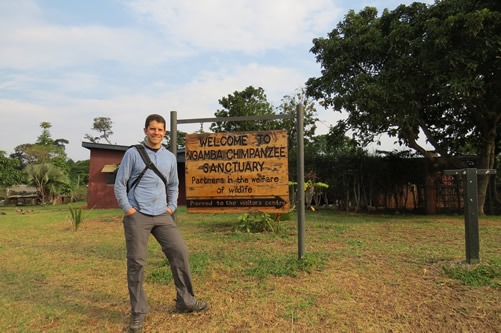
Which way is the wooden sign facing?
toward the camera

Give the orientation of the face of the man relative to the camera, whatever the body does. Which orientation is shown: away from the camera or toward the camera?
toward the camera

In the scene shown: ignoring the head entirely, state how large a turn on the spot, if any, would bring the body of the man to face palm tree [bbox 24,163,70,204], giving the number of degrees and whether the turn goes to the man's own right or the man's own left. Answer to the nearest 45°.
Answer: approximately 180°

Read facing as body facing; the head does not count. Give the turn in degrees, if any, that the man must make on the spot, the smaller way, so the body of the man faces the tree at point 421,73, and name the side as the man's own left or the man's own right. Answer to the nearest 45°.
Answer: approximately 135° to the man's own left

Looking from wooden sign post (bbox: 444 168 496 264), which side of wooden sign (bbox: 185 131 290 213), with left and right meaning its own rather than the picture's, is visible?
left

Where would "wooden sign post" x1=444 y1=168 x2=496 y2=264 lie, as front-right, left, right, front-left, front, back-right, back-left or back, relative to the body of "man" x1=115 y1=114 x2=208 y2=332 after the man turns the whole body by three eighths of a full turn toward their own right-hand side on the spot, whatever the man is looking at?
back-right

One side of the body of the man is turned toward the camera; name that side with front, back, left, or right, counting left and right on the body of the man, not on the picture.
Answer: front

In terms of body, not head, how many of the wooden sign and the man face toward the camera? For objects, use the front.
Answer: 2

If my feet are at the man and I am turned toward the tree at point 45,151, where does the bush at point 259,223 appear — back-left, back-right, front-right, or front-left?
front-right

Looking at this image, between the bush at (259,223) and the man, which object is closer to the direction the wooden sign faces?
the man

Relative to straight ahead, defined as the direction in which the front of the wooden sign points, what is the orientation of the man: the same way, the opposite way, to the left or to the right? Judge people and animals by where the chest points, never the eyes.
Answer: the same way

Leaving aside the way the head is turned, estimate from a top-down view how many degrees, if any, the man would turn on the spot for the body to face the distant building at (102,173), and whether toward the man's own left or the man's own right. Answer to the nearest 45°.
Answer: approximately 180°

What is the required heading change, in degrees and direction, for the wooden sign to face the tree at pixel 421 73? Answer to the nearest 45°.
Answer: approximately 135° to its left

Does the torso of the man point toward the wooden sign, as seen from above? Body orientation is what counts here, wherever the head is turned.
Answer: no

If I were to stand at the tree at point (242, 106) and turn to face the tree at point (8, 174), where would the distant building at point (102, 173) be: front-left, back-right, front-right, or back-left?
front-left
